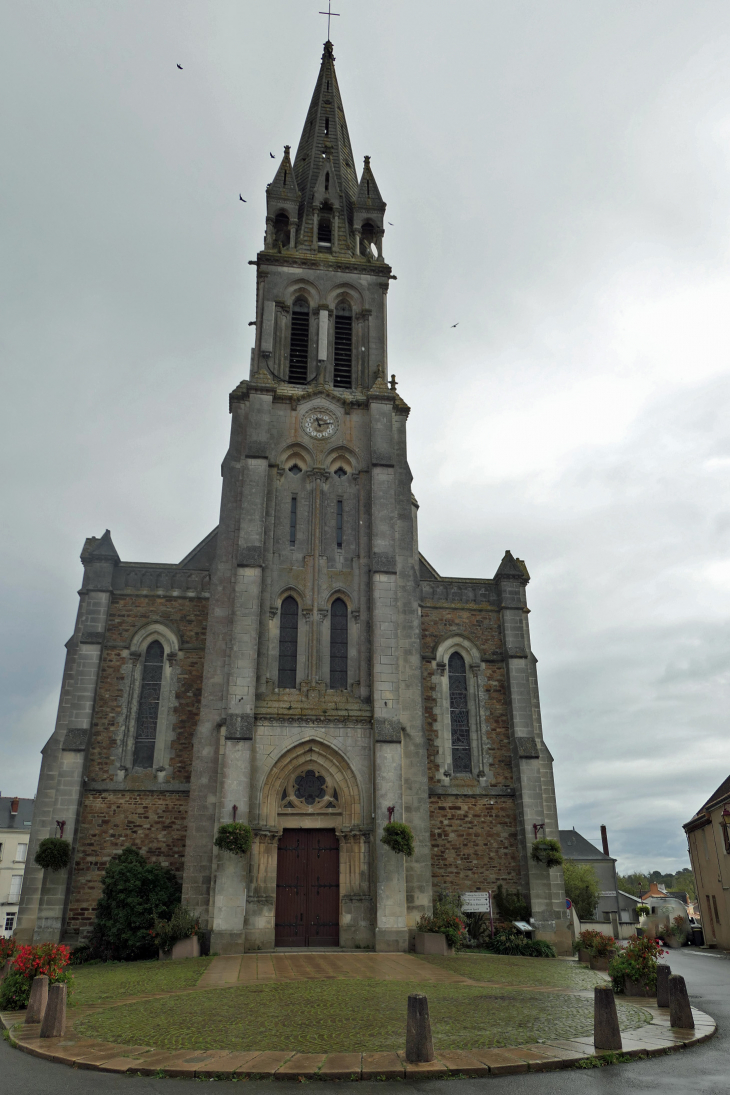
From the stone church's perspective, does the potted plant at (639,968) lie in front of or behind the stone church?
in front

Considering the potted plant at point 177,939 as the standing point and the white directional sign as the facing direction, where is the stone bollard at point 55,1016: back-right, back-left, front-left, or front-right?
back-right

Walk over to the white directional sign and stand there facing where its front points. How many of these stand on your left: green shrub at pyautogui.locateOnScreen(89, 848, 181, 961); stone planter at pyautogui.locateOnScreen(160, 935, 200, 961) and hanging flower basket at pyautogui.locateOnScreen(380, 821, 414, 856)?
0

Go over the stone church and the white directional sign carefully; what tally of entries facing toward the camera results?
2

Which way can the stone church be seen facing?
toward the camera

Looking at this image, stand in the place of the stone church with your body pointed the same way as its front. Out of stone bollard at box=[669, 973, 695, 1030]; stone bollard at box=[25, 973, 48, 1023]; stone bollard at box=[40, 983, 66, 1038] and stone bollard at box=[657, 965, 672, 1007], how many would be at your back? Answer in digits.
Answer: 0

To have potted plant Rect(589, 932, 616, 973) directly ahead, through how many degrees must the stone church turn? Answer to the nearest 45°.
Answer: approximately 45° to its left

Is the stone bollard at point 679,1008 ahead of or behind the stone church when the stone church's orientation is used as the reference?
ahead

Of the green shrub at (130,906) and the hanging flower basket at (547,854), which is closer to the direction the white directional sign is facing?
the green shrub

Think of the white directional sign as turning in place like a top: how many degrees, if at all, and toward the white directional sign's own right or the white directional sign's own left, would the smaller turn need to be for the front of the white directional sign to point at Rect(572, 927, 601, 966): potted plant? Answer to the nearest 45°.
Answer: approximately 45° to the white directional sign's own left

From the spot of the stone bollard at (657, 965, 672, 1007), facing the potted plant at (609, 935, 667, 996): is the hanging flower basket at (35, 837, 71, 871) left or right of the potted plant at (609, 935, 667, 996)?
left

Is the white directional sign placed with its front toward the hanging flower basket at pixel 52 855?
no

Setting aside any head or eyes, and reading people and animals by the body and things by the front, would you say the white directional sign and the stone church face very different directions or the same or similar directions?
same or similar directions

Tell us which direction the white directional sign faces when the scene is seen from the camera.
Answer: facing the viewer

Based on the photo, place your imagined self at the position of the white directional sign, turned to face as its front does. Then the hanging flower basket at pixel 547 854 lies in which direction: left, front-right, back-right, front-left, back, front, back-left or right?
left

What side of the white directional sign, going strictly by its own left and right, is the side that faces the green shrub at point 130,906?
right

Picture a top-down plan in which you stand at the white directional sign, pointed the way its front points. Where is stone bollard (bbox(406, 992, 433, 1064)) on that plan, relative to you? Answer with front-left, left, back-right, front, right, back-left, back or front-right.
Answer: front
